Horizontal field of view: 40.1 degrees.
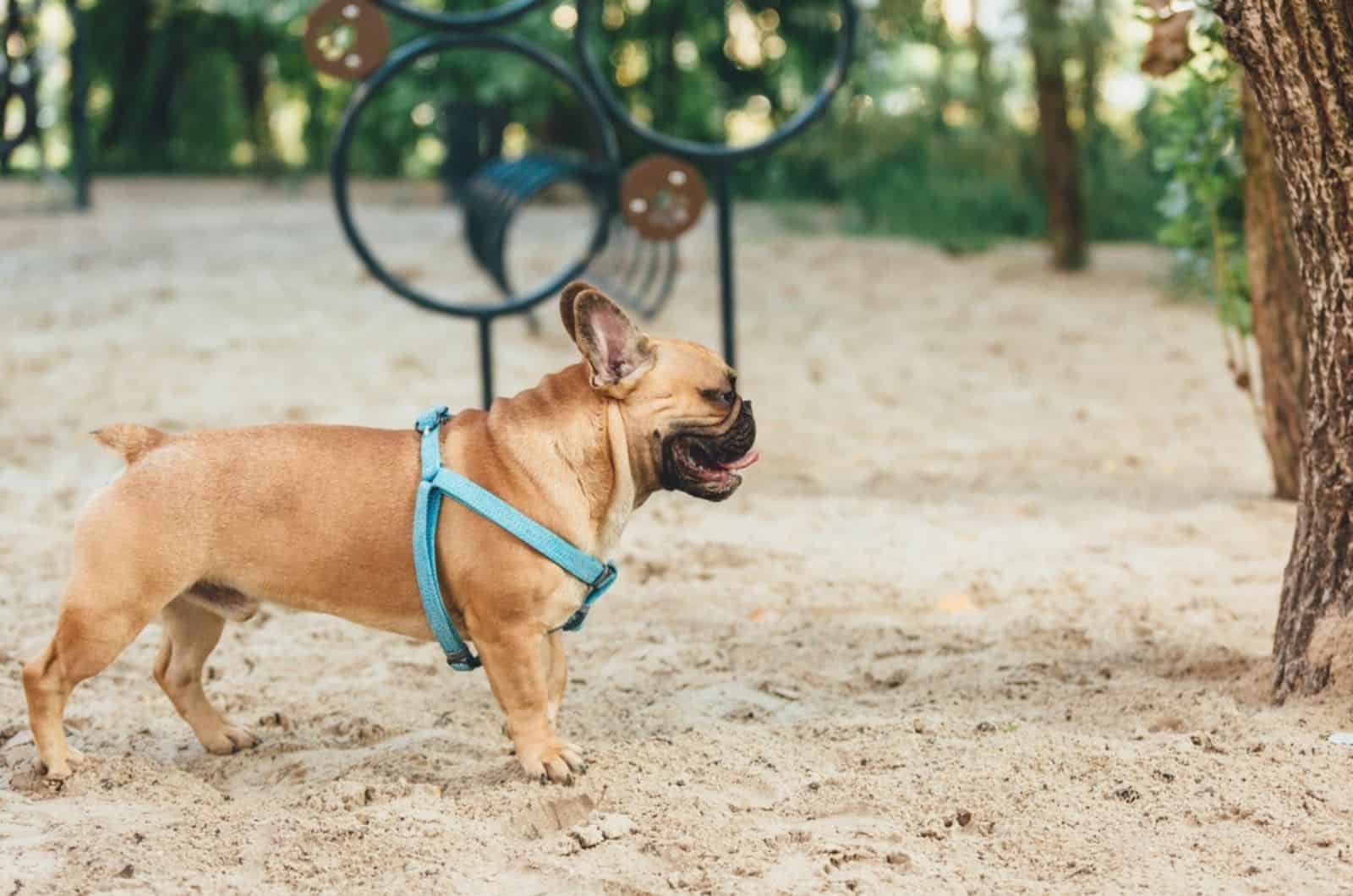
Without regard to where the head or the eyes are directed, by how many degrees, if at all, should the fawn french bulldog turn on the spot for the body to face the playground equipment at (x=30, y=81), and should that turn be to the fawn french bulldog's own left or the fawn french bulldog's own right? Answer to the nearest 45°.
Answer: approximately 90° to the fawn french bulldog's own left

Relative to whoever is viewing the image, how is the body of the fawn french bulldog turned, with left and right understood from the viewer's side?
facing to the right of the viewer

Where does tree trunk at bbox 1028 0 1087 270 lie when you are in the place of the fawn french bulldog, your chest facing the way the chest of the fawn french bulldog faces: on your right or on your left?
on your left

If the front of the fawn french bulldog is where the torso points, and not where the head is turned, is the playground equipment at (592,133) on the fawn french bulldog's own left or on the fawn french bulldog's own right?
on the fawn french bulldog's own left

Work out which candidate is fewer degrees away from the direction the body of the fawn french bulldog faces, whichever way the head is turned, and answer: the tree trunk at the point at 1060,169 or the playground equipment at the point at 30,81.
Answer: the tree trunk

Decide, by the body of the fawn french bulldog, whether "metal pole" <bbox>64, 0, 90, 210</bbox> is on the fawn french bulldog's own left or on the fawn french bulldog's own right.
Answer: on the fawn french bulldog's own left

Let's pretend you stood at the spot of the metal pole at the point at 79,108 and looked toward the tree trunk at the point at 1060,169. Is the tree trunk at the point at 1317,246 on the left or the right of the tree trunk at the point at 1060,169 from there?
right
